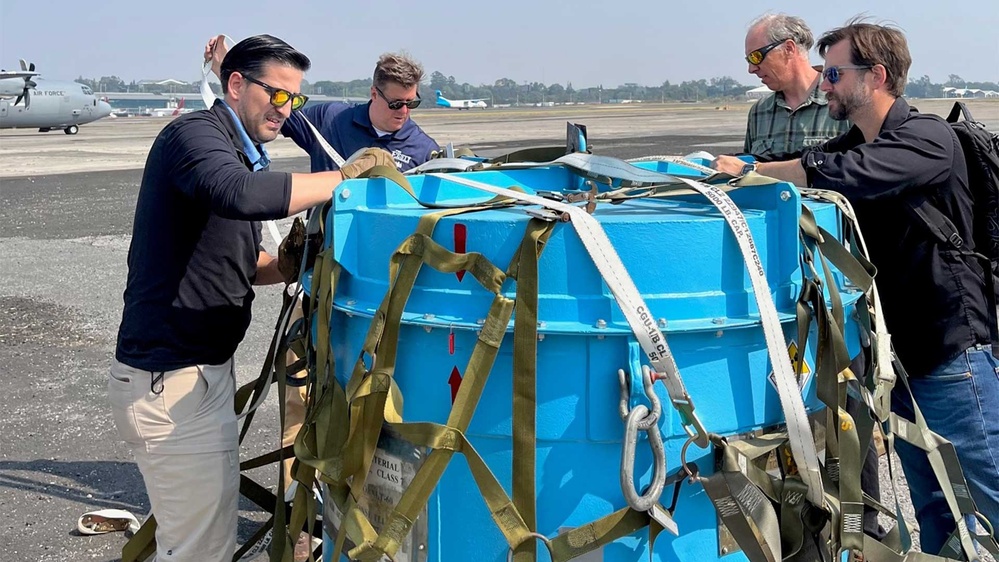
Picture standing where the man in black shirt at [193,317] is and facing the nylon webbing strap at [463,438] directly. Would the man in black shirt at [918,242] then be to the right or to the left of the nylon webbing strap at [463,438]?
left

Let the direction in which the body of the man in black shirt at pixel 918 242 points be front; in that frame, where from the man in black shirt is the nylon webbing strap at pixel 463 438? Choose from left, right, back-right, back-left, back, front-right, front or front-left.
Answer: front-left

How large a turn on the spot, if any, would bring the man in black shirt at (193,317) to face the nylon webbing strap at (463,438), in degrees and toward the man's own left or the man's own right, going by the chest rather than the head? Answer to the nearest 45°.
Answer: approximately 45° to the man's own right

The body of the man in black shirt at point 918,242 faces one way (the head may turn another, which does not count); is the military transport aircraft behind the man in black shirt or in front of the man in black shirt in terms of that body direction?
in front

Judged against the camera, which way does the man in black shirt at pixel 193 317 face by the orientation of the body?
to the viewer's right

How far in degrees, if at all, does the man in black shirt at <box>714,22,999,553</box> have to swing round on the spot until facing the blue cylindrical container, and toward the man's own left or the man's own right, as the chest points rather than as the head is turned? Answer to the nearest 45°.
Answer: approximately 45° to the man's own left

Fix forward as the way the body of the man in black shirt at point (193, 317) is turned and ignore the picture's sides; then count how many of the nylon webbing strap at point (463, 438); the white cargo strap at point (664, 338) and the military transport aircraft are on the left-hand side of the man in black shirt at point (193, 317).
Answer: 1

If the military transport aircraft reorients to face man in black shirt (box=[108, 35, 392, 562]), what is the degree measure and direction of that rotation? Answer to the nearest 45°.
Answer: approximately 90° to its right

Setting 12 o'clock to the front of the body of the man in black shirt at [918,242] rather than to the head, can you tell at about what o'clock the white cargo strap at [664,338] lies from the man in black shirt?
The white cargo strap is roughly at 10 o'clock from the man in black shirt.

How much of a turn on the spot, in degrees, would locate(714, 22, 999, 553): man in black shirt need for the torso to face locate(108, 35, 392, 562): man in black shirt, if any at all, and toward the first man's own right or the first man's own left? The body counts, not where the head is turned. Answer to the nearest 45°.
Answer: approximately 45° to the first man's own left

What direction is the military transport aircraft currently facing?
to the viewer's right

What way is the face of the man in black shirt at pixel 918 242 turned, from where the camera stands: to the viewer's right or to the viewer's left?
to the viewer's left

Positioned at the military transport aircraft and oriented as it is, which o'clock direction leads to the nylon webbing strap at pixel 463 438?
The nylon webbing strap is roughly at 3 o'clock from the military transport aircraft.

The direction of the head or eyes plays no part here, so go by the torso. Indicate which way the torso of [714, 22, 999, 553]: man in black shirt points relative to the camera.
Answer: to the viewer's left
